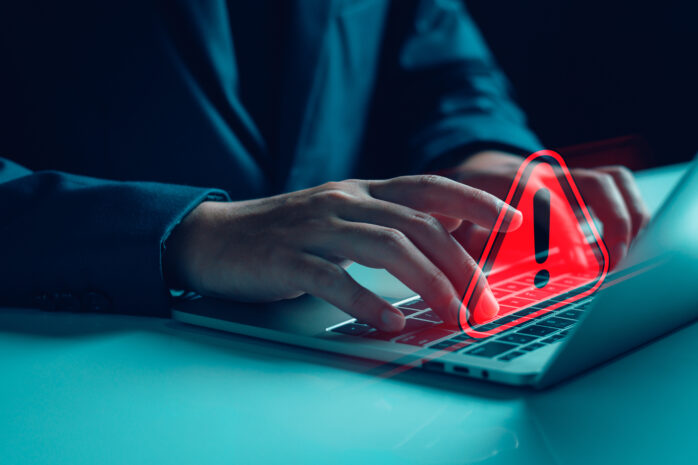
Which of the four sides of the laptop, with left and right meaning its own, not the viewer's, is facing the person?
front

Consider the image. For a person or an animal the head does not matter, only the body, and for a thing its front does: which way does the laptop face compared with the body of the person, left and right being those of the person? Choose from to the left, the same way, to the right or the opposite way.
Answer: the opposite way

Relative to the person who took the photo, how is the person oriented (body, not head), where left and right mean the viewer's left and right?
facing the viewer and to the right of the viewer
